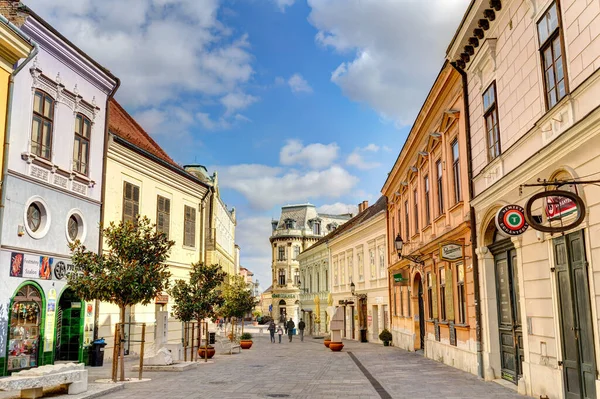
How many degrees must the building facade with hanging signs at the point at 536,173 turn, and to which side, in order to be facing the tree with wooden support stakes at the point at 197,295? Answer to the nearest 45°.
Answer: approximately 90° to its right

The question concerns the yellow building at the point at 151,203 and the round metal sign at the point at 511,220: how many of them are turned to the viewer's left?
0

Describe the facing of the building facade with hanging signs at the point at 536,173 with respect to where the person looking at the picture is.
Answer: facing the viewer and to the left of the viewer

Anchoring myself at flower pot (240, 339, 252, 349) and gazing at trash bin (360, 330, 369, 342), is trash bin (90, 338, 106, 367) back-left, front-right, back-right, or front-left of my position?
back-right

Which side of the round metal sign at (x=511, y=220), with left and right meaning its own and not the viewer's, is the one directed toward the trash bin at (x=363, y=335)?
back

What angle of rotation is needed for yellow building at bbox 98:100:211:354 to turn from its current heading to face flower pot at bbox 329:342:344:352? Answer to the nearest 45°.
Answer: approximately 45° to its left

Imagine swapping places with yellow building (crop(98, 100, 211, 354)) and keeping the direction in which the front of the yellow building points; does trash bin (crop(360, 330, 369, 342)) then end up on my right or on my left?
on my left

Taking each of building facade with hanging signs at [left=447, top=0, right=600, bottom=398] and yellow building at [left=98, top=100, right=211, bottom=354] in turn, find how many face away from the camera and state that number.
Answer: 0

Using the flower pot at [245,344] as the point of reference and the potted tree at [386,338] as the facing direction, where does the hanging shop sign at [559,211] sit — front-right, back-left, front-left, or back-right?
front-right

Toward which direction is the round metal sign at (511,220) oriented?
toward the camera

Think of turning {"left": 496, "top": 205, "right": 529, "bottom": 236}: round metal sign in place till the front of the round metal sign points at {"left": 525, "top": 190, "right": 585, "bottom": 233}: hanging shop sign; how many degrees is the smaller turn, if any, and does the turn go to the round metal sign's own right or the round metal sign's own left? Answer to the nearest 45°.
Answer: approximately 45° to the round metal sign's own left

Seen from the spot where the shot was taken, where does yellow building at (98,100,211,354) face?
facing the viewer and to the right of the viewer

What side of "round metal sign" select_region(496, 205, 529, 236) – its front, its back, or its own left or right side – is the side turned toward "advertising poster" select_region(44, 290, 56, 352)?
right

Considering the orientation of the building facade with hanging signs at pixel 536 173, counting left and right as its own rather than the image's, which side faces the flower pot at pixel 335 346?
right
